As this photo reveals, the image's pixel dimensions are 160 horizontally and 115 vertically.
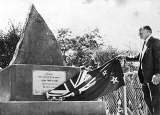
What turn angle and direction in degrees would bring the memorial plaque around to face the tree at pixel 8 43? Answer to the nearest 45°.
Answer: approximately 180°

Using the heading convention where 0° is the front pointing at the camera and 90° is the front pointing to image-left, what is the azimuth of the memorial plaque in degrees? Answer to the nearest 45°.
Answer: approximately 0°

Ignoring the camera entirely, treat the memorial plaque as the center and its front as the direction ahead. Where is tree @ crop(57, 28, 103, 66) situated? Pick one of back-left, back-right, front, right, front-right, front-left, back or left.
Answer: back

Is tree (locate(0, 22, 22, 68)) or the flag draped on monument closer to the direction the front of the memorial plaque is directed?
the flag draped on monument

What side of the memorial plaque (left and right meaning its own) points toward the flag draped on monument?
left

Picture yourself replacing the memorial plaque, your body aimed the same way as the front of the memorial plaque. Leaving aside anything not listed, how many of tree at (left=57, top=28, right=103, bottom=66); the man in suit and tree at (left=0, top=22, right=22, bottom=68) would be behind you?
2

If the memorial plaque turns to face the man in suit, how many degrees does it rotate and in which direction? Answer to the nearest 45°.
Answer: approximately 45° to its left
